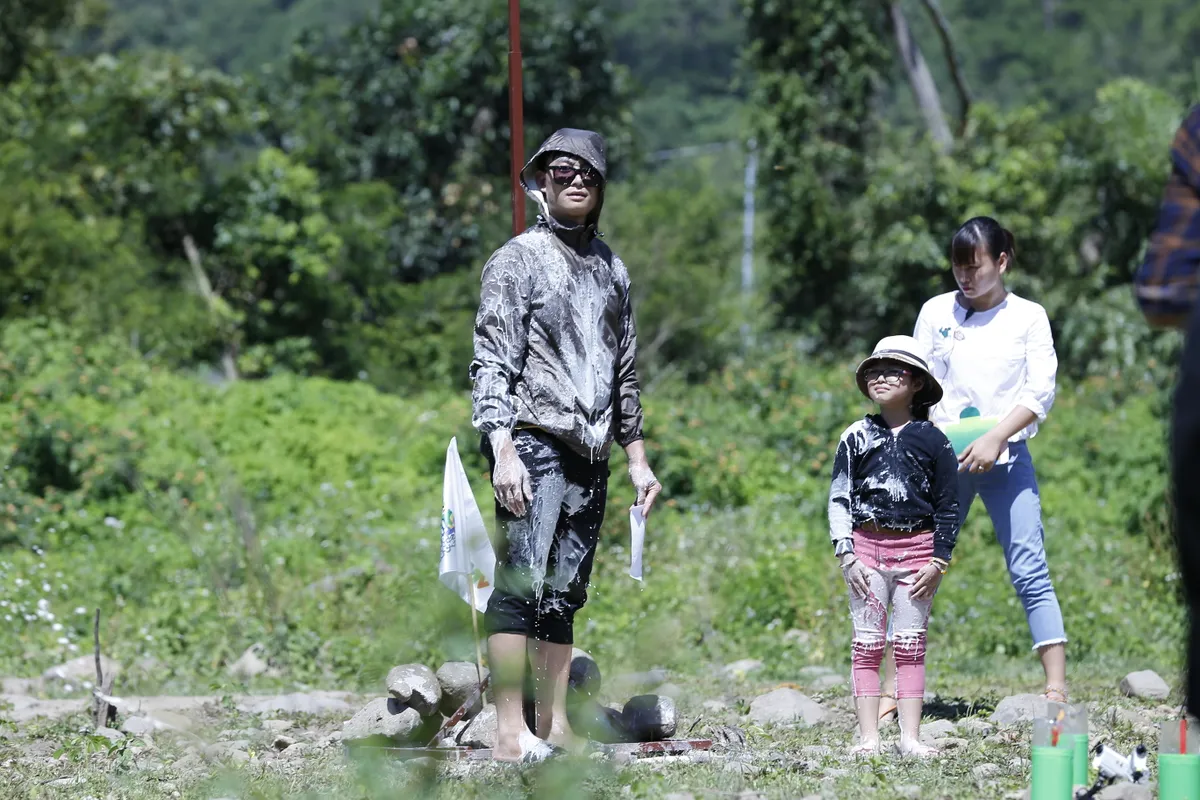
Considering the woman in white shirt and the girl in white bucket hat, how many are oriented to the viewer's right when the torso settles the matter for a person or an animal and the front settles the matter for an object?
0

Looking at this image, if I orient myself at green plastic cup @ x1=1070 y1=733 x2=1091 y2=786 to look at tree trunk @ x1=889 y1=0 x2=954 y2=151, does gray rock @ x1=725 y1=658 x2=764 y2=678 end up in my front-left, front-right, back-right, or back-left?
front-left

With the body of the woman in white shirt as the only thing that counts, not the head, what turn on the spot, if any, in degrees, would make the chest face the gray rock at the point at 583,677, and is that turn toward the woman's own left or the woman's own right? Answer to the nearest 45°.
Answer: approximately 45° to the woman's own right

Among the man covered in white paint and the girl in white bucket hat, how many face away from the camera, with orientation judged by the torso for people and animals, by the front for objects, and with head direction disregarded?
0

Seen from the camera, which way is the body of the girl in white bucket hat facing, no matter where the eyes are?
toward the camera

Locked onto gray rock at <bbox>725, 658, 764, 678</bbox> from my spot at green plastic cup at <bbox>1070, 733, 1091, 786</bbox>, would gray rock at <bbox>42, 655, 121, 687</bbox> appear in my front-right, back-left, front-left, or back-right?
front-left

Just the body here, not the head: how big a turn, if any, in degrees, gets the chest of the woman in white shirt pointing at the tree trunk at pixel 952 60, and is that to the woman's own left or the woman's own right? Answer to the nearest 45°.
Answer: approximately 135° to the woman's own right

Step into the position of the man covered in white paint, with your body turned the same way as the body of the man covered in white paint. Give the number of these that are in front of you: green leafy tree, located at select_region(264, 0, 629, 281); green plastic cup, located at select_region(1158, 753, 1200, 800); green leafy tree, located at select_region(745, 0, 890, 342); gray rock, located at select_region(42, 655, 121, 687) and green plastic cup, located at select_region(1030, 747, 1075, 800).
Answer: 2

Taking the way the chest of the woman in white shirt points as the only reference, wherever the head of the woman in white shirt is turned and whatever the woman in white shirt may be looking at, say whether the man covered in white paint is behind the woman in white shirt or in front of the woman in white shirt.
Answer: in front

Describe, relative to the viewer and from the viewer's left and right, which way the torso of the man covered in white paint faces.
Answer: facing the viewer and to the right of the viewer
